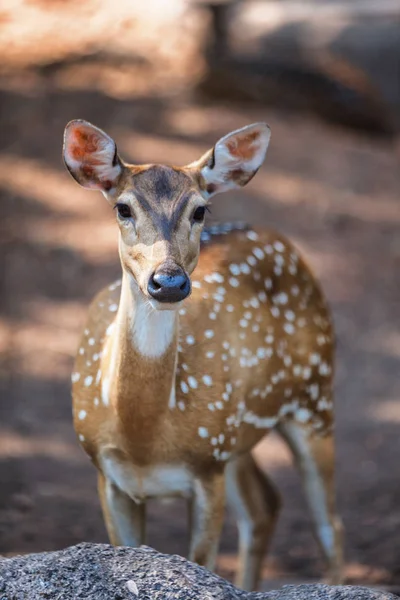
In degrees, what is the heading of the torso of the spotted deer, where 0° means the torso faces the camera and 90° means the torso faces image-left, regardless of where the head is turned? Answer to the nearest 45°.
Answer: approximately 45°
